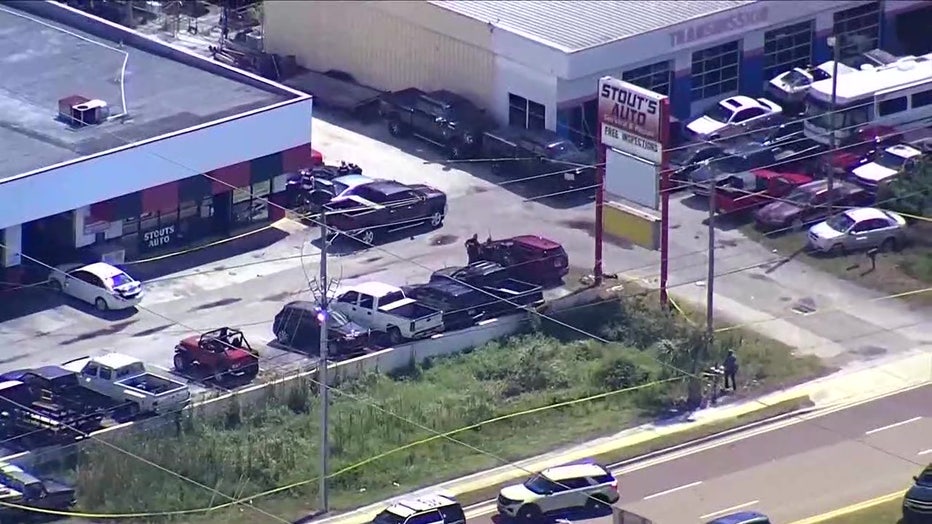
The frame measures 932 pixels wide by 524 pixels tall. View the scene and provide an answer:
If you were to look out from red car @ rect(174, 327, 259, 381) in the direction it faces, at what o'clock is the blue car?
The blue car is roughly at 6 o'clock from the red car.

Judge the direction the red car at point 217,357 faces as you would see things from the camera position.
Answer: facing away from the viewer and to the left of the viewer

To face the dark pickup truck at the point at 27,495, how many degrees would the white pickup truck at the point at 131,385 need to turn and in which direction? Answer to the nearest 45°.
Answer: approximately 90° to its left

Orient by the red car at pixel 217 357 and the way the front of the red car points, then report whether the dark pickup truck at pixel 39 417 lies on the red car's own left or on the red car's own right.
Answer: on the red car's own left

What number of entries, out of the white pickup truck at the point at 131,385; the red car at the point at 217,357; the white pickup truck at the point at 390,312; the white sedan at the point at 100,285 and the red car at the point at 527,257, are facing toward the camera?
0

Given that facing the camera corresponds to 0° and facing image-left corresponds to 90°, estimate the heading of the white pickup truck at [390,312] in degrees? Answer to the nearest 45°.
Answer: approximately 135°

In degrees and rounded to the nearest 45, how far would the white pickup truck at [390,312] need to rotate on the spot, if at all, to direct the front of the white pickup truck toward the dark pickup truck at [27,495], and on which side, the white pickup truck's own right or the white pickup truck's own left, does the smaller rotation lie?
approximately 90° to the white pickup truck's own left

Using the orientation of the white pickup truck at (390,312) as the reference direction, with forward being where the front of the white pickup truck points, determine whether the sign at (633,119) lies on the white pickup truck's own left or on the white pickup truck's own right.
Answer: on the white pickup truck's own right

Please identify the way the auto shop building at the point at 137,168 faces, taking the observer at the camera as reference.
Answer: facing the viewer and to the right of the viewer

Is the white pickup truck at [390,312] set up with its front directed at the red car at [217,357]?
no

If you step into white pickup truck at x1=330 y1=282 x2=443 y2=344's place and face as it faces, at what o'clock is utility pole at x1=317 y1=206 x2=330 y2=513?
The utility pole is roughly at 8 o'clock from the white pickup truck.

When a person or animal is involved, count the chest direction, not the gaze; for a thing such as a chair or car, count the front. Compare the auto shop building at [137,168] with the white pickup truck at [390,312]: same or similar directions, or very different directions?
very different directions

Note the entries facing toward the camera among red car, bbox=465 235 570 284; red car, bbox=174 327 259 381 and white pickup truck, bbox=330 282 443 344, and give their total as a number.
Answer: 0

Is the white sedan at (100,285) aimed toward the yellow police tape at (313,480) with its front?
no
